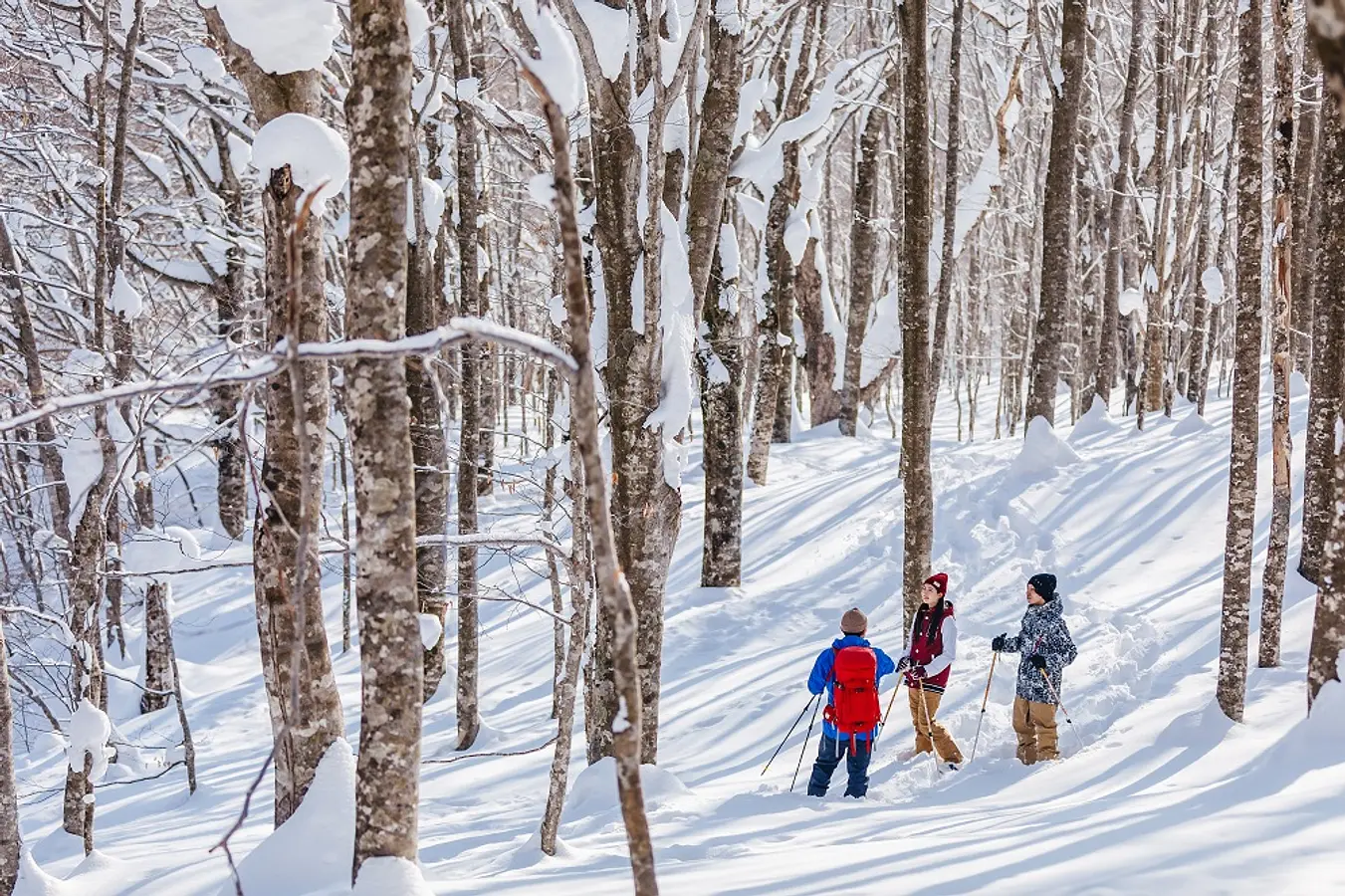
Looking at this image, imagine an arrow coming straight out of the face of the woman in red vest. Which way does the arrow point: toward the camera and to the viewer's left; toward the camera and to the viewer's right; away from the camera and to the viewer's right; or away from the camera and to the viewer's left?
toward the camera and to the viewer's left

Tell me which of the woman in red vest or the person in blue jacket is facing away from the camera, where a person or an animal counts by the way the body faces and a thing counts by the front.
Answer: the person in blue jacket

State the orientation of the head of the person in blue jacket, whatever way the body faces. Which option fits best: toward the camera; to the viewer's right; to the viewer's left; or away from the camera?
away from the camera

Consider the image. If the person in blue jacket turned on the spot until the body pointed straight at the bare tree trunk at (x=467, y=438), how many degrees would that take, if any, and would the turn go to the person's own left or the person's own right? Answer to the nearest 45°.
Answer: approximately 45° to the person's own left

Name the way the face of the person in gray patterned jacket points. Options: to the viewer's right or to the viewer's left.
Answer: to the viewer's left

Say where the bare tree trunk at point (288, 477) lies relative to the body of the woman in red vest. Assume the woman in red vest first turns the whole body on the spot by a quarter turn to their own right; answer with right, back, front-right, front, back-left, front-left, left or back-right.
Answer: left

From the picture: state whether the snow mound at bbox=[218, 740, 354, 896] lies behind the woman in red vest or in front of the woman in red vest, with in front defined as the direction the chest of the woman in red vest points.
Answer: in front

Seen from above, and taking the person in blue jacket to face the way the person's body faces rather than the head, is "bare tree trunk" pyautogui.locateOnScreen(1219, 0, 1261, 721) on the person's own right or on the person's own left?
on the person's own right

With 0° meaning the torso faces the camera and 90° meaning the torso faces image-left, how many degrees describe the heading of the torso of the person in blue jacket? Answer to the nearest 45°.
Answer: approximately 180°

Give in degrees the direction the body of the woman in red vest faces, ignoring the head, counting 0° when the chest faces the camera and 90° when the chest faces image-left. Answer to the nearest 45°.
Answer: approximately 45°

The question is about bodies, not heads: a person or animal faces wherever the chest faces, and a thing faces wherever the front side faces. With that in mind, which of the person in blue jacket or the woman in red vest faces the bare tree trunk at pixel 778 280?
the person in blue jacket

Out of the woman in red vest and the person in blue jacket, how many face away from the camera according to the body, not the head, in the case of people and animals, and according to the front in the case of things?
1

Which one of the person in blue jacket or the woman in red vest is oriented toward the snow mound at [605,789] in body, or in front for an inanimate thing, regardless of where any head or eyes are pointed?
the woman in red vest

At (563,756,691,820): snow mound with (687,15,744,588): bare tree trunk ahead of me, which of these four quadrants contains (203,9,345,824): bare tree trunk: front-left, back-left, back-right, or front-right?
back-left

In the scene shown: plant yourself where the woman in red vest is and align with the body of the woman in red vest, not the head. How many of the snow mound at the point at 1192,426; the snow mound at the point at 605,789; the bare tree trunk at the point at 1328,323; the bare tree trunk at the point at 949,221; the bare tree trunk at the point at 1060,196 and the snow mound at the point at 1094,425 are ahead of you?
1
